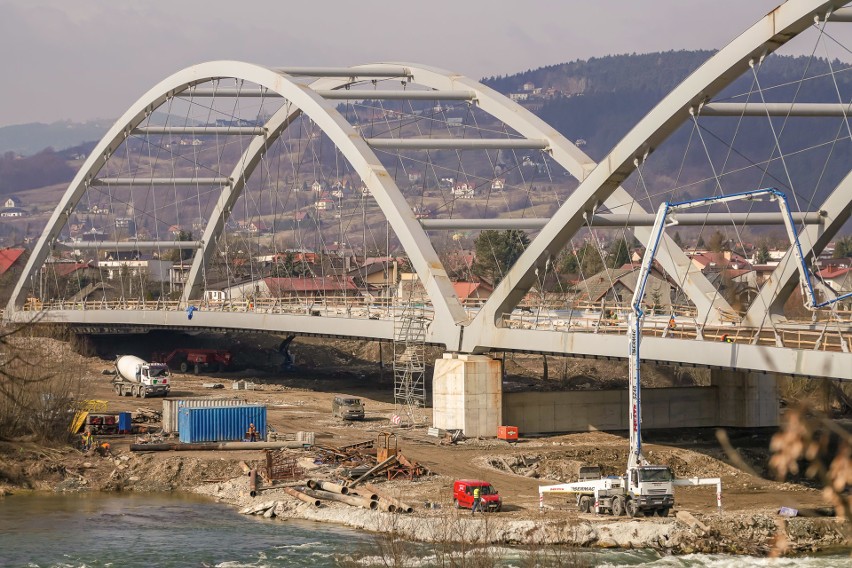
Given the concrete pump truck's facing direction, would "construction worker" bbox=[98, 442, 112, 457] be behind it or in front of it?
behind

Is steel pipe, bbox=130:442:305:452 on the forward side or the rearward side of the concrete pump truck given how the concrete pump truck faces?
on the rearward side

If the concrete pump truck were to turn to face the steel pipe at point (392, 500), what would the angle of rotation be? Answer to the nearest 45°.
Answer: approximately 135° to its right

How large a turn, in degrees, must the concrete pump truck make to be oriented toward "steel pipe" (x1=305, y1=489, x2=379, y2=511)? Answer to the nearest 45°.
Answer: approximately 135° to its right
